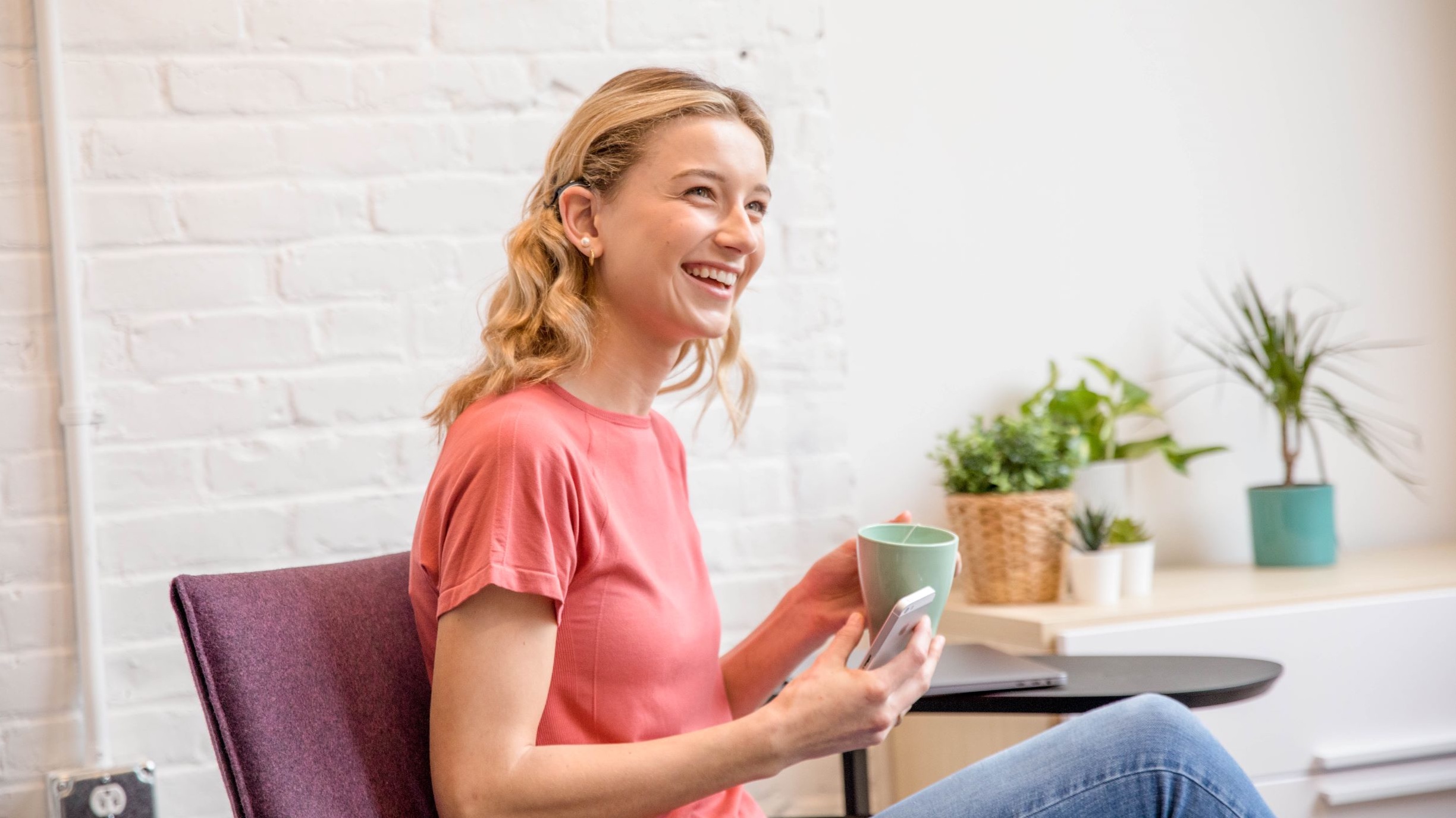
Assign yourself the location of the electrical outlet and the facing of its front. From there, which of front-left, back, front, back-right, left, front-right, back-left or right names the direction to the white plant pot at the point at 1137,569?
left

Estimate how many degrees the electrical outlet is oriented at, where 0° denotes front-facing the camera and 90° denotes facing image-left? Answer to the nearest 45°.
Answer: approximately 0°

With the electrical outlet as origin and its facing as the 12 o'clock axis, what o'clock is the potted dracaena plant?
The potted dracaena plant is roughly at 9 o'clock from the electrical outlet.

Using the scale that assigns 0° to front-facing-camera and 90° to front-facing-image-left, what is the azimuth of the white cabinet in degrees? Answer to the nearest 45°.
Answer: approximately 315°

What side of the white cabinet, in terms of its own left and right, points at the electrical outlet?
right

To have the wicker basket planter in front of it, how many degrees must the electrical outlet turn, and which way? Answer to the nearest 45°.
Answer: approximately 90° to its left

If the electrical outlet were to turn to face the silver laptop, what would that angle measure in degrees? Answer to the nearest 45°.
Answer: approximately 45° to its left

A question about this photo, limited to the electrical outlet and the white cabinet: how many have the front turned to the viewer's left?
0

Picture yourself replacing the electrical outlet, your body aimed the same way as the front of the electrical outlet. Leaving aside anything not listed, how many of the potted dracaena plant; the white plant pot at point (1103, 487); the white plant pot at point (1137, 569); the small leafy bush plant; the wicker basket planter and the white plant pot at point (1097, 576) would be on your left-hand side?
6
